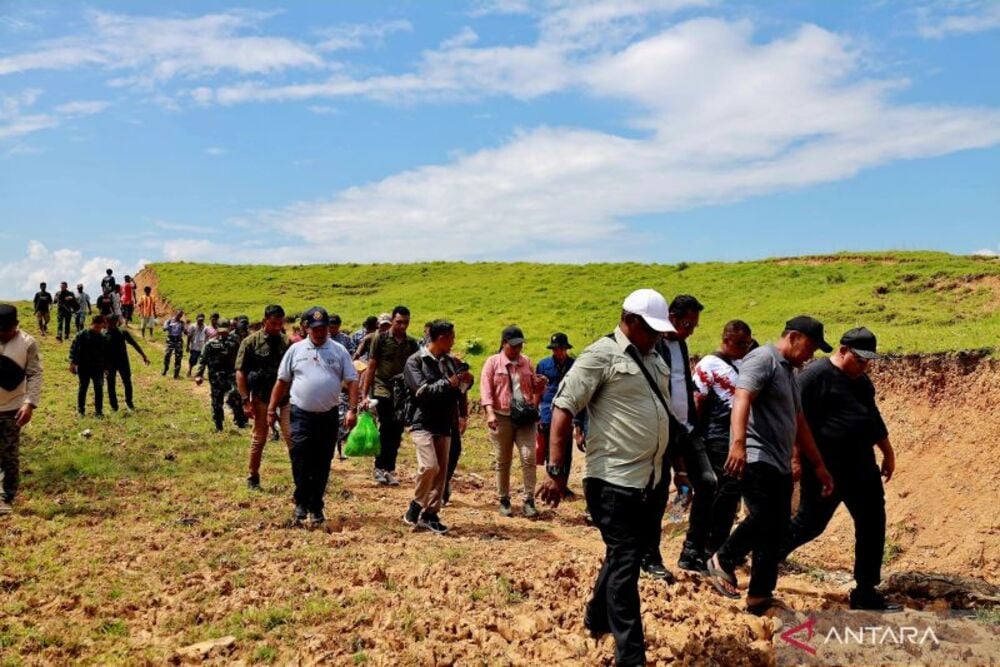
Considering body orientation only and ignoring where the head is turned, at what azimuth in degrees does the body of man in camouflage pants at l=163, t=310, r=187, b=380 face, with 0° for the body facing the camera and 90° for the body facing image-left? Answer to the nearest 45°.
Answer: approximately 0°

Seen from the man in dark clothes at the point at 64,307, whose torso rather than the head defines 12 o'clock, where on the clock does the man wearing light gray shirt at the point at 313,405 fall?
The man wearing light gray shirt is roughly at 12 o'clock from the man in dark clothes.

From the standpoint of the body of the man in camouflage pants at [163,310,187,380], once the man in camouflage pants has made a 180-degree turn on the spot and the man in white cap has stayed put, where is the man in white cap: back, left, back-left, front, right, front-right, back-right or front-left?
back

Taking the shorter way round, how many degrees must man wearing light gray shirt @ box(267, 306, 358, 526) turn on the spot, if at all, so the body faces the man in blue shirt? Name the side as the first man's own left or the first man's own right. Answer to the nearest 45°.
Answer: approximately 135° to the first man's own left

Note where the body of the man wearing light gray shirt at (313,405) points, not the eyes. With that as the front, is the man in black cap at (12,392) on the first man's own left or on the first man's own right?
on the first man's own right

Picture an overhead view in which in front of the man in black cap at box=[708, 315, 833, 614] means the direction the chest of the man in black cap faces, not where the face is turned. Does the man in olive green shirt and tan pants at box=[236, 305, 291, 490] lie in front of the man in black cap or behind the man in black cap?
behind
